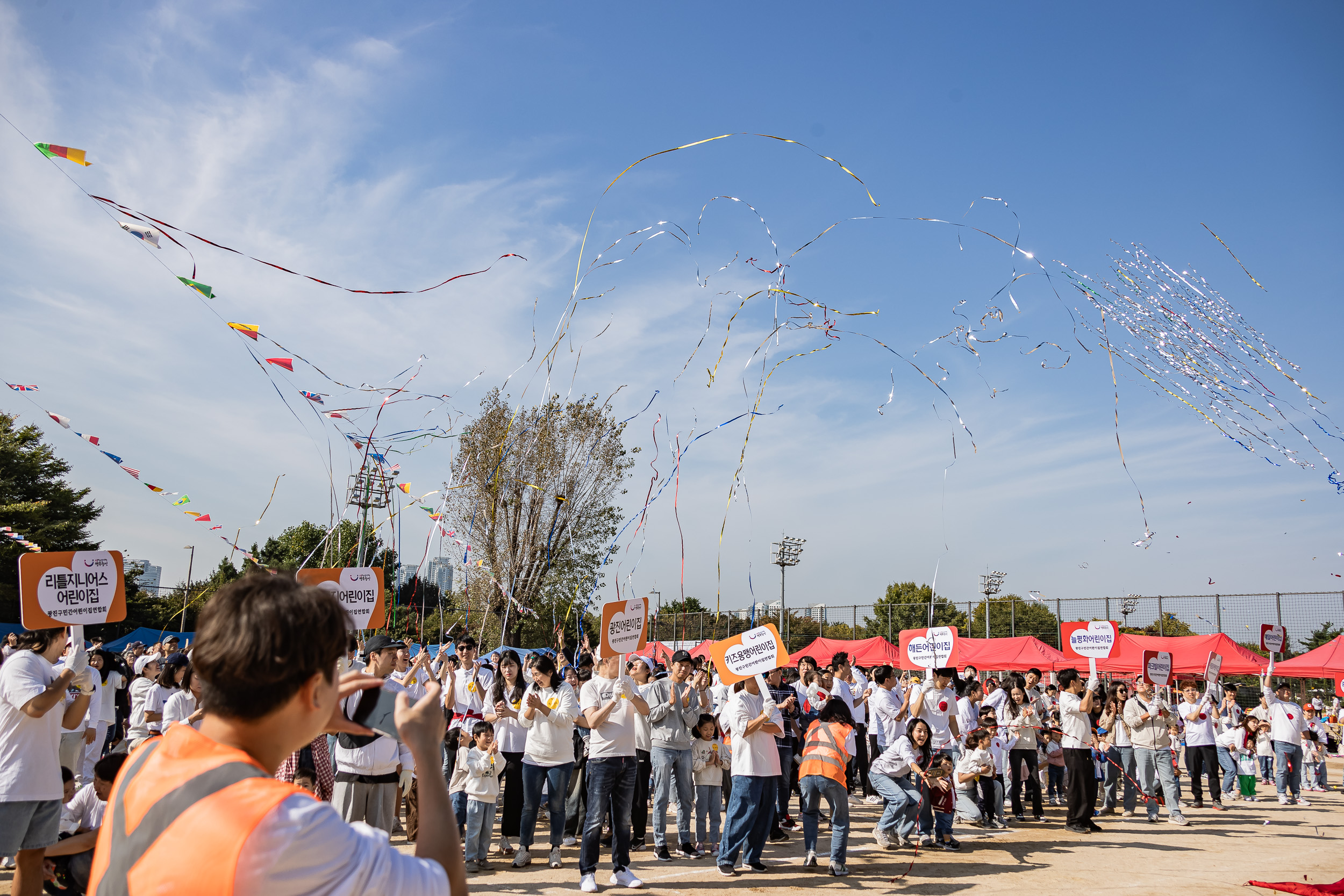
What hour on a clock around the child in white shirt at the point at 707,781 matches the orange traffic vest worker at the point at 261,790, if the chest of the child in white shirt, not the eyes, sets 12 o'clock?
The orange traffic vest worker is roughly at 12 o'clock from the child in white shirt.

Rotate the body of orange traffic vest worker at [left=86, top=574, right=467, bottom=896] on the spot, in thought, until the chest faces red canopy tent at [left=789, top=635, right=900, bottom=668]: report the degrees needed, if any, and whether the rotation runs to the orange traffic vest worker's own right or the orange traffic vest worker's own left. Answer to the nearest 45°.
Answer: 0° — they already face it

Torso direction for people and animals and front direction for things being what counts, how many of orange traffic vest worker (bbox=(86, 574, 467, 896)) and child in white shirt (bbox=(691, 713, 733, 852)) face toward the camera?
1

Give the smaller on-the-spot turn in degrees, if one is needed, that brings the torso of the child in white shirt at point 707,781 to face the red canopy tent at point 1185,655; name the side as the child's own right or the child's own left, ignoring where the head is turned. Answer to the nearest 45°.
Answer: approximately 135° to the child's own left

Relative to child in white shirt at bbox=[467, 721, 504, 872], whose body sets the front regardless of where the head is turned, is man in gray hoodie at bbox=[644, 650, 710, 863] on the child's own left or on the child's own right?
on the child's own left

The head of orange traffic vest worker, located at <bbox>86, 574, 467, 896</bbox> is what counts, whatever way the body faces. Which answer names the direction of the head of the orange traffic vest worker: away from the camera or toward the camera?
away from the camera
